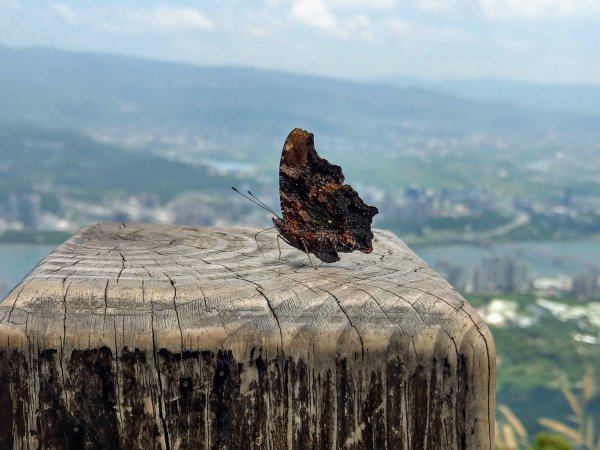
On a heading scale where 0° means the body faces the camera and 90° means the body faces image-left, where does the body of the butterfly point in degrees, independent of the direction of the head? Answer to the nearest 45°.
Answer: approximately 90°
